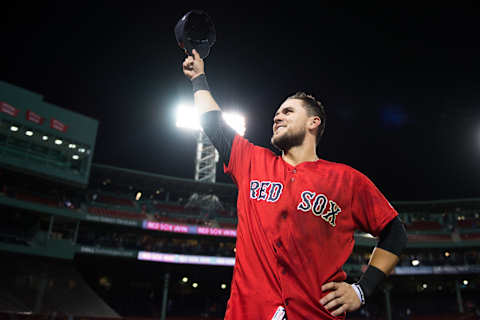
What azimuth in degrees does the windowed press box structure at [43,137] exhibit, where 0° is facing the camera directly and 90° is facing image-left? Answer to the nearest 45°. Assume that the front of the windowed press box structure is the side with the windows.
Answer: approximately 315°

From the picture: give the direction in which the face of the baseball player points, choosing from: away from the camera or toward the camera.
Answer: toward the camera

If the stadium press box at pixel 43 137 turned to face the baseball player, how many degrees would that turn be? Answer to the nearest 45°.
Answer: approximately 45° to its right
